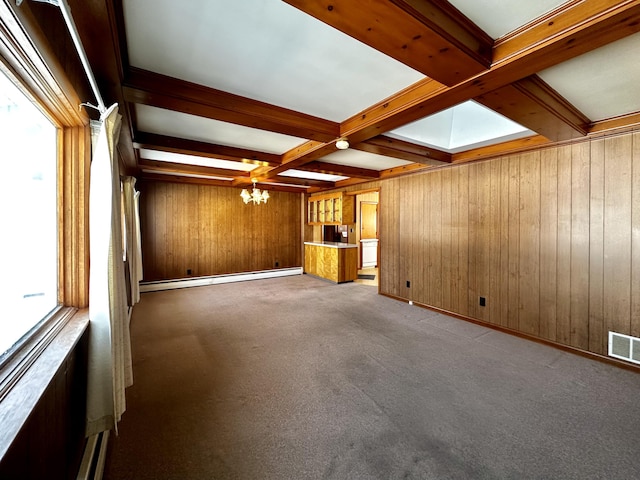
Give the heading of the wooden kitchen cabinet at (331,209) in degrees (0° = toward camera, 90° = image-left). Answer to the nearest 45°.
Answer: approximately 45°

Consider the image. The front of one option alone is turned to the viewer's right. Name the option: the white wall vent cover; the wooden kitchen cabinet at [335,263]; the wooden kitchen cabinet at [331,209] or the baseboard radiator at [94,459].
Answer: the baseboard radiator

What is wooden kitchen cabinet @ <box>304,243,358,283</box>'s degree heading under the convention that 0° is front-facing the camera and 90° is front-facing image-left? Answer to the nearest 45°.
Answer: approximately 45°

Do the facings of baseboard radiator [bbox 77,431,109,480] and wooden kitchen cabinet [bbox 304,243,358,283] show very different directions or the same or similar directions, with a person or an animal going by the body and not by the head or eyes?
very different directions

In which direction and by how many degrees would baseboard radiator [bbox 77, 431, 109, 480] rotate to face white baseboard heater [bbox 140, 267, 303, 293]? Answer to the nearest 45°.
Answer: approximately 45° to its left

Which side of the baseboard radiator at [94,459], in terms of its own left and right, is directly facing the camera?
right

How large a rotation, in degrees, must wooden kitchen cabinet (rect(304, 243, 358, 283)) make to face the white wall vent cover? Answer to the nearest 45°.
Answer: approximately 90° to its left

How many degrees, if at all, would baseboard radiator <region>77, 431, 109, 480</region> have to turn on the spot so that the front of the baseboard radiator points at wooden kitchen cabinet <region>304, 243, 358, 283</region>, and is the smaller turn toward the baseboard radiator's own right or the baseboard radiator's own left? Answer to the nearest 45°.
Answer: approximately 45° to the baseboard radiator's own left

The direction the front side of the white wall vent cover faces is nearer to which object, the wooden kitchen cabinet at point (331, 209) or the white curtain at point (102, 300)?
the white curtain

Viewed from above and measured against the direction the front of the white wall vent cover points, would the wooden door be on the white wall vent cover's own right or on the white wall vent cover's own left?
on the white wall vent cover's own right

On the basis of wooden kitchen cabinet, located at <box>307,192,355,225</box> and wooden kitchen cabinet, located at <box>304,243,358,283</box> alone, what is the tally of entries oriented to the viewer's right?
0

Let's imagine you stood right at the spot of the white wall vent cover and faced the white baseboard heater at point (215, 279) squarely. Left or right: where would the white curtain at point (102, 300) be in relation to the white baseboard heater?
left

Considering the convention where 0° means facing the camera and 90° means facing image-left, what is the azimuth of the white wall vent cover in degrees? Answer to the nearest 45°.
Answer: approximately 45°
